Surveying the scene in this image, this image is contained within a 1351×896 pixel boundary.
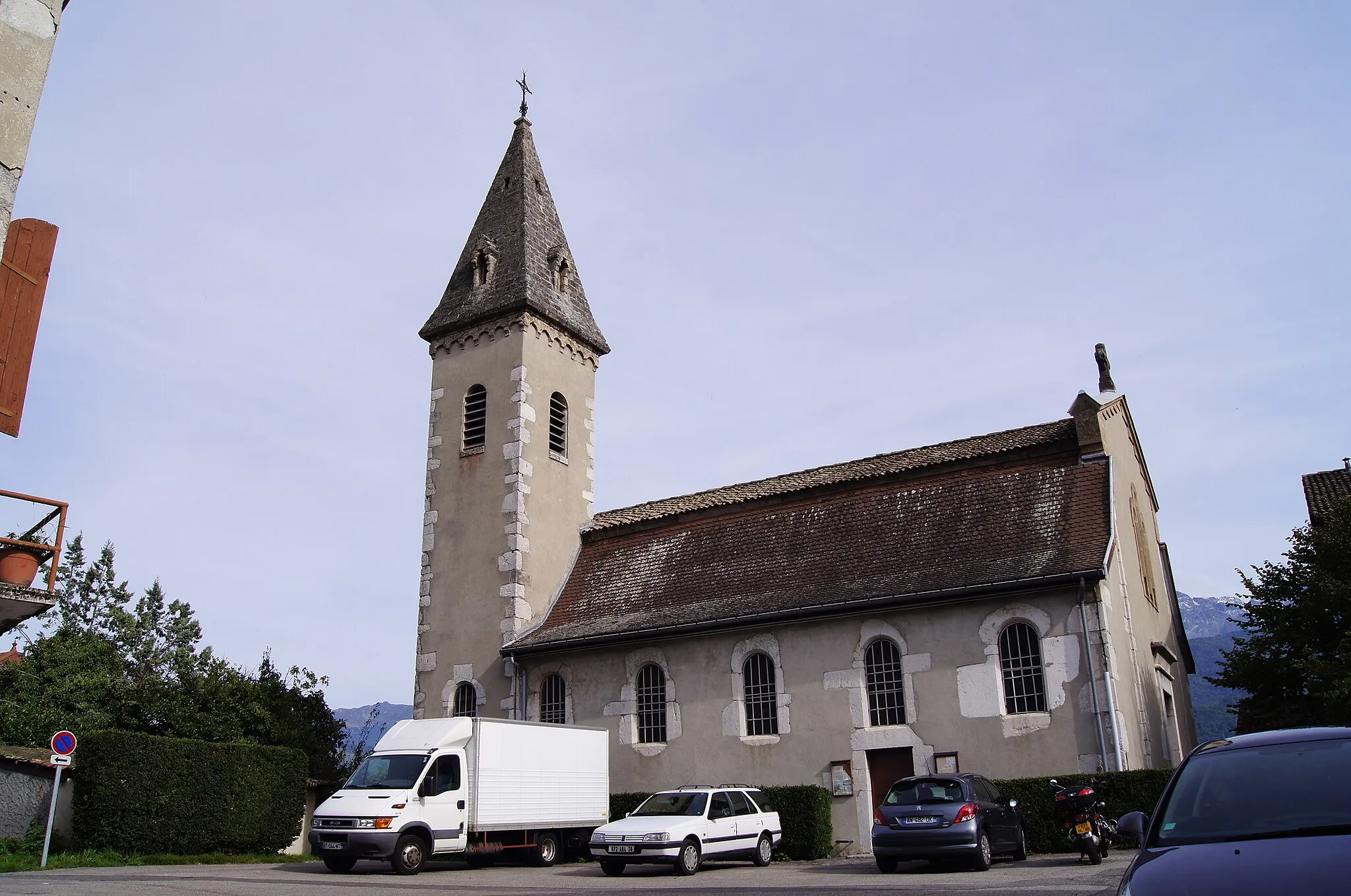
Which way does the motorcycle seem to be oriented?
away from the camera

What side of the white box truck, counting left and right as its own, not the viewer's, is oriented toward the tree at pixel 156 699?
right

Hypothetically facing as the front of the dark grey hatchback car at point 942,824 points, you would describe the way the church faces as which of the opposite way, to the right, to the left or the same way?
to the right

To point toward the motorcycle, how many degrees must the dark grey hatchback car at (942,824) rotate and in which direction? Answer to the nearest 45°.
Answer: approximately 45° to its right

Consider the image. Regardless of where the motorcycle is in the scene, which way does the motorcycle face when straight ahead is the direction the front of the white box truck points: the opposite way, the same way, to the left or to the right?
the opposite way

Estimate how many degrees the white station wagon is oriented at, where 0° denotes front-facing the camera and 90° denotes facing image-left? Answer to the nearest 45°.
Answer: approximately 45°

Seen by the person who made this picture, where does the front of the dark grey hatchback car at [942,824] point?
facing away from the viewer and to the right of the viewer

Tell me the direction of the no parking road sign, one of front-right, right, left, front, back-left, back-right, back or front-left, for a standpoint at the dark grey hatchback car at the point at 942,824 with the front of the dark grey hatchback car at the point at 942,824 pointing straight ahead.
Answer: back-left

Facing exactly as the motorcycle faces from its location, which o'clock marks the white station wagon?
The white station wagon is roughly at 9 o'clock from the motorcycle.

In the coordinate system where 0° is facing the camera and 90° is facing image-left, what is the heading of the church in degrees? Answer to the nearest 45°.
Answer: approximately 315°

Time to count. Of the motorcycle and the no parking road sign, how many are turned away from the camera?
1

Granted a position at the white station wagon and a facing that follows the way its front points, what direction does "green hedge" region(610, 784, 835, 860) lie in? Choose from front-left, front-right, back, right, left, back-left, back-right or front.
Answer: back
